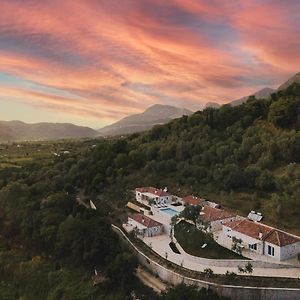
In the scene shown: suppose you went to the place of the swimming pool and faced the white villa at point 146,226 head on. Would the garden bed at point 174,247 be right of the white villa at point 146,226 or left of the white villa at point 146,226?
left

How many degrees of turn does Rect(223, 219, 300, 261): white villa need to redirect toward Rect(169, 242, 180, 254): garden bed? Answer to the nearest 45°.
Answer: approximately 45° to its right

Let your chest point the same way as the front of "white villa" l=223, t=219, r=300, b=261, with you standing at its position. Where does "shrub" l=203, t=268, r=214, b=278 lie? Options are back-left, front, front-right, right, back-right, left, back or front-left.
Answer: front

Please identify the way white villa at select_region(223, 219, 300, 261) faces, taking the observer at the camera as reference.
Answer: facing the viewer and to the left of the viewer

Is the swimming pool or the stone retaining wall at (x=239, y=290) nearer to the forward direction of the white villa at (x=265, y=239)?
the stone retaining wall

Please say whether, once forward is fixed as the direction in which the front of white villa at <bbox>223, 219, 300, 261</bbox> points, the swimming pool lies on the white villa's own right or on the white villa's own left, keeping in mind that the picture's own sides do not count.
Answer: on the white villa's own right

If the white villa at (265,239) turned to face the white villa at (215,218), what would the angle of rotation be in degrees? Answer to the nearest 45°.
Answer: approximately 90° to its right

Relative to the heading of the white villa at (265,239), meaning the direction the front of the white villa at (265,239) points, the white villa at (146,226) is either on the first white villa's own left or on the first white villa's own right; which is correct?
on the first white villa's own right

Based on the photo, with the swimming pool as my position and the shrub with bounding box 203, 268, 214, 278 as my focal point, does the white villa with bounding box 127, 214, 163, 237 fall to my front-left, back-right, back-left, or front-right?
front-right

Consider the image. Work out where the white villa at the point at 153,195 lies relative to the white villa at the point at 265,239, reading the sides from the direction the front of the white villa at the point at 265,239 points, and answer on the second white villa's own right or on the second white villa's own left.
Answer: on the second white villa's own right

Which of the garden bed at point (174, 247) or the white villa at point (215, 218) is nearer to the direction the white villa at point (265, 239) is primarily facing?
the garden bed

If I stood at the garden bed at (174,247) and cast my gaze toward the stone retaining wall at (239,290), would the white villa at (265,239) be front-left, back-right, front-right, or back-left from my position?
front-left
